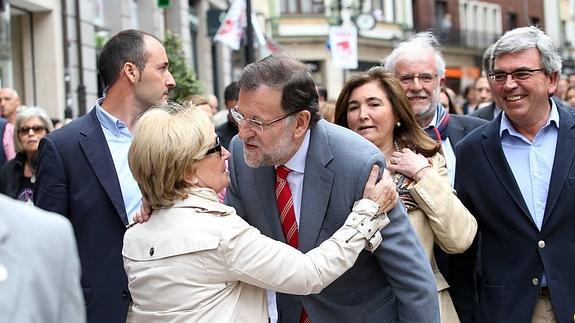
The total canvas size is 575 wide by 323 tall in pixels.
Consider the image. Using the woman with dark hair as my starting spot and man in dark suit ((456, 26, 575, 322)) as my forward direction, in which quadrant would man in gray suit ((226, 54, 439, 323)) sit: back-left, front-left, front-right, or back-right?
back-right

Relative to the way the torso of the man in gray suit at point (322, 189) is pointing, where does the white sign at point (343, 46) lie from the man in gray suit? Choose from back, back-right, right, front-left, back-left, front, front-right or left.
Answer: back-right

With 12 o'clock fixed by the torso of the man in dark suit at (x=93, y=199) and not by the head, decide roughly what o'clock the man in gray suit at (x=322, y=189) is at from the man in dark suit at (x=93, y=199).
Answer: the man in gray suit at (x=322, y=189) is roughly at 12 o'clock from the man in dark suit at (x=93, y=199).

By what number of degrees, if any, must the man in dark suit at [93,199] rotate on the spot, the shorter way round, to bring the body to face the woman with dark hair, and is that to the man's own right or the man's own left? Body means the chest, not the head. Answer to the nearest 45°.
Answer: approximately 45° to the man's own left

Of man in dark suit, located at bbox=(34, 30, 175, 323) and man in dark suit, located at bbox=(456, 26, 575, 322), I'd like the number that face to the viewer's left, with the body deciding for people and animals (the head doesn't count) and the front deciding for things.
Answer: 0

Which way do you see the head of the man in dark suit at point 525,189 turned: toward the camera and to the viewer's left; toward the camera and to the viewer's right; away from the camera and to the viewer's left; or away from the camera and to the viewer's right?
toward the camera and to the viewer's left

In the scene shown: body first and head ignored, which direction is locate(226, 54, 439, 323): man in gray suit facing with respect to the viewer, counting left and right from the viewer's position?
facing the viewer and to the left of the viewer

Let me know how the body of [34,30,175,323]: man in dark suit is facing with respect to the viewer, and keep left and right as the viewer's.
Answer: facing the viewer and to the right of the viewer

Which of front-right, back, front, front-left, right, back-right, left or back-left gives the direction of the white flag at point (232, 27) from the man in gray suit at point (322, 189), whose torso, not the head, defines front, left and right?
back-right

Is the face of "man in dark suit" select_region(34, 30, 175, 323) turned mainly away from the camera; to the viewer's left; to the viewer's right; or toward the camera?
to the viewer's right

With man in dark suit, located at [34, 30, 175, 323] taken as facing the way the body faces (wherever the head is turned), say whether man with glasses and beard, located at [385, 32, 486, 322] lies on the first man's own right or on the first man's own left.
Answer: on the first man's own left

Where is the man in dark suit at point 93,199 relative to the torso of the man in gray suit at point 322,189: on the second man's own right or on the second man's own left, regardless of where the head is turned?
on the second man's own right

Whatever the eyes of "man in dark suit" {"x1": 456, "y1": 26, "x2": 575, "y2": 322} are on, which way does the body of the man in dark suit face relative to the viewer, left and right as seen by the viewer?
facing the viewer

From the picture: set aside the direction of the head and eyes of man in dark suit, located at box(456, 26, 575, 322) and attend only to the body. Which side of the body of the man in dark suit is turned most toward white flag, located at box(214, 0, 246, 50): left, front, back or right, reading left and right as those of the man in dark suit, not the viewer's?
back
